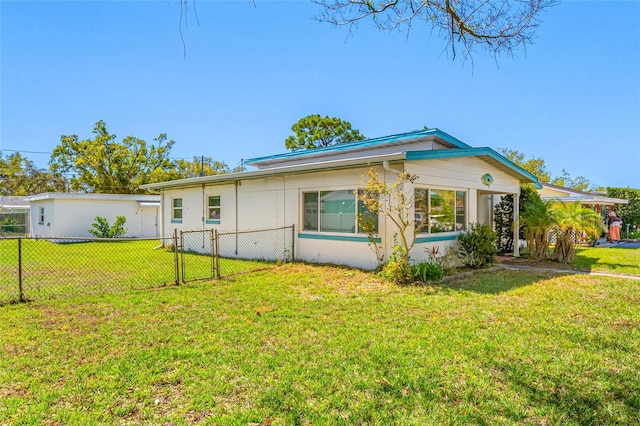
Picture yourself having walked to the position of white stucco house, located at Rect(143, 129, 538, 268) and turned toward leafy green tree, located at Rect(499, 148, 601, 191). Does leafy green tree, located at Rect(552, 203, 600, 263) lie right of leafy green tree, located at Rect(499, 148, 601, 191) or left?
right

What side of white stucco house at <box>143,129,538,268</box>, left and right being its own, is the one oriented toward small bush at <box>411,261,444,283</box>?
front

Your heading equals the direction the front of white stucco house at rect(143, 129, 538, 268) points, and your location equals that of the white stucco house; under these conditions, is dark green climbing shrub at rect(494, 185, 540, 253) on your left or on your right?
on your left

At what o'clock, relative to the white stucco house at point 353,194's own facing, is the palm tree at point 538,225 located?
The palm tree is roughly at 10 o'clock from the white stucco house.

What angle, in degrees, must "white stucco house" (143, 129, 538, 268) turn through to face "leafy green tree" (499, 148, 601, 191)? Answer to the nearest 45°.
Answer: approximately 90° to its left

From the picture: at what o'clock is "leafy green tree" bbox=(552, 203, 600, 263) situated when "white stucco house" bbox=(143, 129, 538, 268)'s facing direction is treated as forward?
The leafy green tree is roughly at 10 o'clock from the white stucco house.
